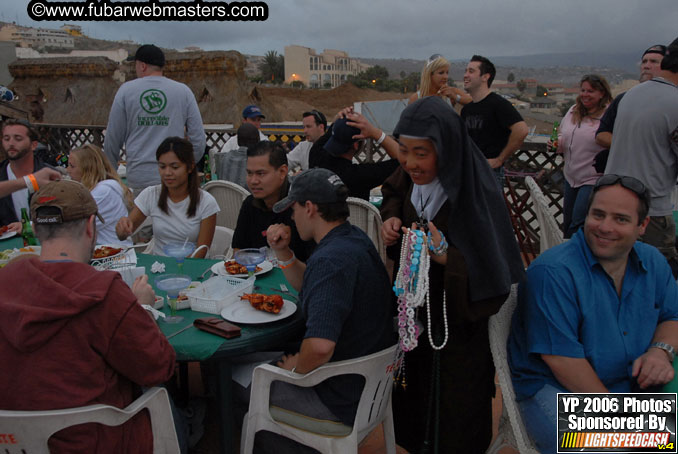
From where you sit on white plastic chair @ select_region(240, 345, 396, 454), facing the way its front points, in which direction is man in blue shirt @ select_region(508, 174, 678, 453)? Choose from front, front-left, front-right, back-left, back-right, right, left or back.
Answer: back-right

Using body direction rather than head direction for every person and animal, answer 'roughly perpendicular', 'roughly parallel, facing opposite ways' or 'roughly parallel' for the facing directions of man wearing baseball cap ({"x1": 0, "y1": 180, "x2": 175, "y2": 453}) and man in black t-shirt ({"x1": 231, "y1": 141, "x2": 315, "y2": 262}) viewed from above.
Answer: roughly parallel, facing opposite ways

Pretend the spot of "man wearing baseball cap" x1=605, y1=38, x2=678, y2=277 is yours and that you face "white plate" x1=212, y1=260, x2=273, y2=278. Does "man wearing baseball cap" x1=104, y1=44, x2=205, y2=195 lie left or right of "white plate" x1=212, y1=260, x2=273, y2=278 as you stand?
right

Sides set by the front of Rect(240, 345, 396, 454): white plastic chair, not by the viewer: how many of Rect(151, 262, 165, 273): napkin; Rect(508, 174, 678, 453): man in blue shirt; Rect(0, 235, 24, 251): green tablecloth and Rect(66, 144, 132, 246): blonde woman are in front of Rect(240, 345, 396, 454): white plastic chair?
3

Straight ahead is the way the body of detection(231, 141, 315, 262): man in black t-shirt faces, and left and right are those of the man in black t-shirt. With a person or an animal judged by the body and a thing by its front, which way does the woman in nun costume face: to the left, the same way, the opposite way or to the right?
the same way

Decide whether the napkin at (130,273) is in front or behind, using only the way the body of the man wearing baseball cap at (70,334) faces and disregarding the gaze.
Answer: in front

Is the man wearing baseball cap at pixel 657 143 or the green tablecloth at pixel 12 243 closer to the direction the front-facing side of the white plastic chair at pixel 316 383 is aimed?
the green tablecloth

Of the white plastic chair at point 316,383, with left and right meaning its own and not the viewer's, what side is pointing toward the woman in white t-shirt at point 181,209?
front

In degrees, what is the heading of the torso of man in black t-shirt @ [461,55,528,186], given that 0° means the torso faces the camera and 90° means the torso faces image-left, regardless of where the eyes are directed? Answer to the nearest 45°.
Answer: approximately 45°

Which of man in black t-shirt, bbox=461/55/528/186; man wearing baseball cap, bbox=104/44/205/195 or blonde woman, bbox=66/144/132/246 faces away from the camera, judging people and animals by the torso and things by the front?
the man wearing baseball cap

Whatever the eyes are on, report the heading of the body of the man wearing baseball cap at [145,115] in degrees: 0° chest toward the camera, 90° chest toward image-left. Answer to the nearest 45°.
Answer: approximately 180°

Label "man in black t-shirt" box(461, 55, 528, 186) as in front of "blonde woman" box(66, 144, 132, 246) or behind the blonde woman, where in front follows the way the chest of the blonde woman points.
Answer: behind

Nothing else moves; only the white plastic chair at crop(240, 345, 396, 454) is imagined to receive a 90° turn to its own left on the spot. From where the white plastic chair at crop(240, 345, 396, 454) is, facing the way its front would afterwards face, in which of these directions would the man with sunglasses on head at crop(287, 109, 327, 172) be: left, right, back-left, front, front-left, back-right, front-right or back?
back-right

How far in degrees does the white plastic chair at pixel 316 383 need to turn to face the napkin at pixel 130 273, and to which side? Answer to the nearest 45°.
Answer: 0° — it already faces it

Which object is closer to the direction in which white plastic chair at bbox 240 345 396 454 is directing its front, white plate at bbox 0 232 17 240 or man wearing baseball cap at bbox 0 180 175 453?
the white plate

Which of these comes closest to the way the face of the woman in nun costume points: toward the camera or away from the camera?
toward the camera
